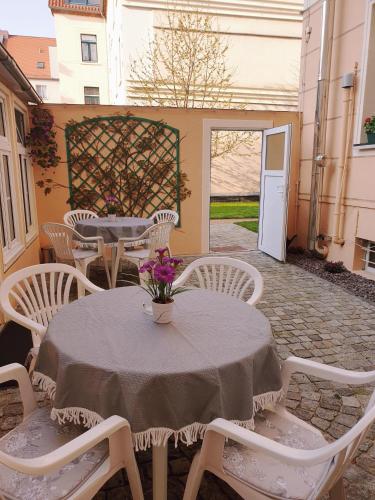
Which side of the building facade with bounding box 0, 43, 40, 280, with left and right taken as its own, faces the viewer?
right

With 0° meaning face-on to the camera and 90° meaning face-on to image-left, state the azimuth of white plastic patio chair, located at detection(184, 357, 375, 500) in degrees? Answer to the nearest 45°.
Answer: approximately 135°

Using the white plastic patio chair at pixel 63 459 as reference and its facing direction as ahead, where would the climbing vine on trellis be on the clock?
The climbing vine on trellis is roughly at 11 o'clock from the white plastic patio chair.

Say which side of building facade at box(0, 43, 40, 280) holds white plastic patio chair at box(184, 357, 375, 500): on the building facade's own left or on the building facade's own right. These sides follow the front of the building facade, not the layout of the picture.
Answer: on the building facade's own right

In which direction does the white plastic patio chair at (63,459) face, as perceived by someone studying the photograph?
facing away from the viewer and to the right of the viewer

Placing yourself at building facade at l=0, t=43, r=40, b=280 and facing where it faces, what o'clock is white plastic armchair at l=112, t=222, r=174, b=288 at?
The white plastic armchair is roughly at 1 o'clock from the building facade.

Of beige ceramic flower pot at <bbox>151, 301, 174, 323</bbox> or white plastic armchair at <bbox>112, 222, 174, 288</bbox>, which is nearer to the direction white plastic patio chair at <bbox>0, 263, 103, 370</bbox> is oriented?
the beige ceramic flower pot

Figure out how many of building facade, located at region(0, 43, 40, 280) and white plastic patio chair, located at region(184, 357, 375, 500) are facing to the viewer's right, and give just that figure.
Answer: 1

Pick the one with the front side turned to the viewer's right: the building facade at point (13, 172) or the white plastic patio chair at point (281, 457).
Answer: the building facade

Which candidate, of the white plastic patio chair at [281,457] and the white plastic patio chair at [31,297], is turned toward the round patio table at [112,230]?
the white plastic patio chair at [281,457]

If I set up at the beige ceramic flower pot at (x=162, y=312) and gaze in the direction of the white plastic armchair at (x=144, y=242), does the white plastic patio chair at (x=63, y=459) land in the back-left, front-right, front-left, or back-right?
back-left

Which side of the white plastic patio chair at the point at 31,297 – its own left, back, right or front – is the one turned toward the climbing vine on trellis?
left
